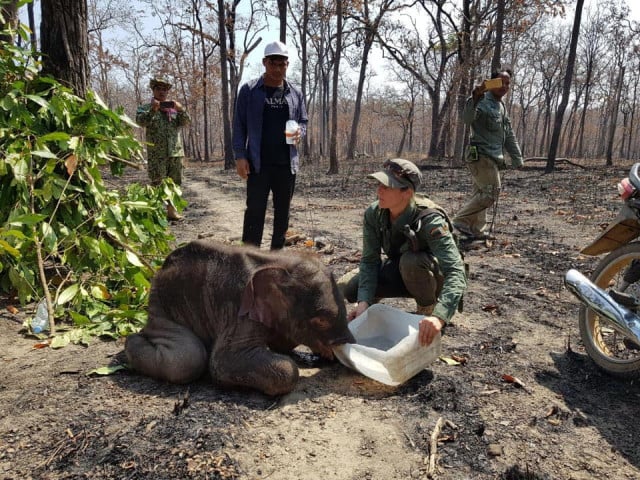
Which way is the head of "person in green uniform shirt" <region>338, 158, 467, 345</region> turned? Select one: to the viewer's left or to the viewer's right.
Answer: to the viewer's left

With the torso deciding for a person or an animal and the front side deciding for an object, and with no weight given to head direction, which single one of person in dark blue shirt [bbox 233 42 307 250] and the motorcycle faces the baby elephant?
the person in dark blue shirt

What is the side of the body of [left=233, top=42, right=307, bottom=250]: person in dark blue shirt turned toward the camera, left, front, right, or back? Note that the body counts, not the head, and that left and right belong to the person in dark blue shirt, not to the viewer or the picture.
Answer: front

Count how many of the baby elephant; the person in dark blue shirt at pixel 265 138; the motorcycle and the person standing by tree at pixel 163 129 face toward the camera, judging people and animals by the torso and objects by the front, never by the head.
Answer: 2

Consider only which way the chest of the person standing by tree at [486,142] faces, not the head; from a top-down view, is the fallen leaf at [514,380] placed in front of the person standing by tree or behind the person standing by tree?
in front

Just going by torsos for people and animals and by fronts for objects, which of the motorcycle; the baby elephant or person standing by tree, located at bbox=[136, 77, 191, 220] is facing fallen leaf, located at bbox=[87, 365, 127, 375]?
the person standing by tree

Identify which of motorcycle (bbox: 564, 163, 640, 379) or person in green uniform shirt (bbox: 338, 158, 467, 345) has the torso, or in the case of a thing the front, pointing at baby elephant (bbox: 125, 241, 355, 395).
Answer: the person in green uniform shirt

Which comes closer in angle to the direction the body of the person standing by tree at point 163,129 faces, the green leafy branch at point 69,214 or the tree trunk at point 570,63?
the green leafy branch

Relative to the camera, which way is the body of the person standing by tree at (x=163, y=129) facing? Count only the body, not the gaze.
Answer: toward the camera

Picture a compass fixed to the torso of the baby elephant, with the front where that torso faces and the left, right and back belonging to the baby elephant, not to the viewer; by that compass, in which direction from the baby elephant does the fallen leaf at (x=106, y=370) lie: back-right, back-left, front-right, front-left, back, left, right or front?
back

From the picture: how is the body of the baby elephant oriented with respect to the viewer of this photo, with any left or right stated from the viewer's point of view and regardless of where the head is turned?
facing to the right of the viewer
